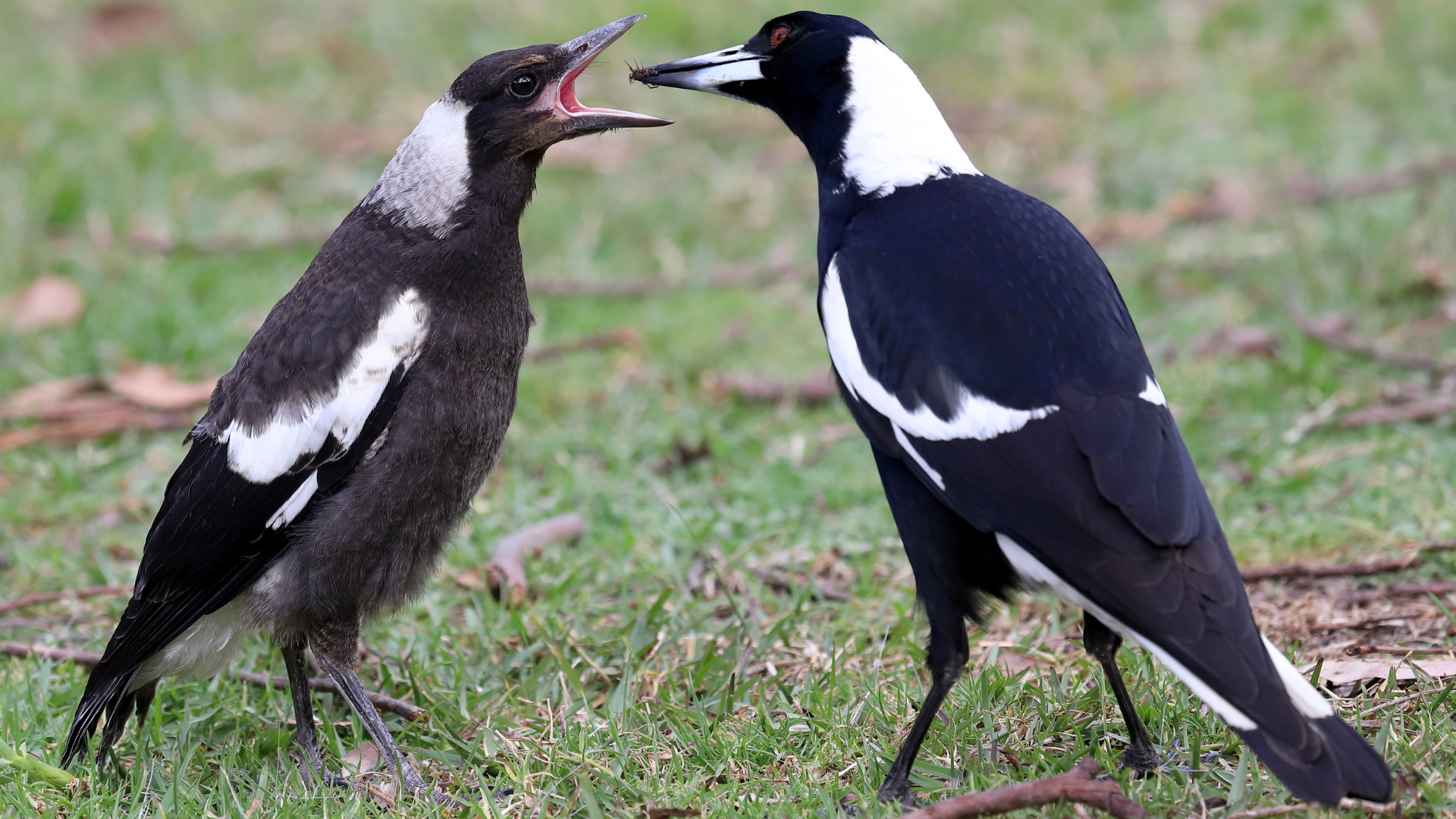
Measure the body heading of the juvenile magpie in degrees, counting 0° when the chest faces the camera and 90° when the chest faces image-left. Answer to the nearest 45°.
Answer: approximately 270°

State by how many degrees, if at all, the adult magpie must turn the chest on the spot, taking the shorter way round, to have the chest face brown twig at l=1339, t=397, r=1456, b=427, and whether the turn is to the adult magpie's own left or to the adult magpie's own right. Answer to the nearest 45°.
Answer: approximately 90° to the adult magpie's own right

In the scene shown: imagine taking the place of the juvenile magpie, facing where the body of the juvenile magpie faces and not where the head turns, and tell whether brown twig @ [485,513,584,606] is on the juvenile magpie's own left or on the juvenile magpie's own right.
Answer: on the juvenile magpie's own left

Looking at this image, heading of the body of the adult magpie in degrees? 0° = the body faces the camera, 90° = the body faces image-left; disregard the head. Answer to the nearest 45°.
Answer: approximately 135°

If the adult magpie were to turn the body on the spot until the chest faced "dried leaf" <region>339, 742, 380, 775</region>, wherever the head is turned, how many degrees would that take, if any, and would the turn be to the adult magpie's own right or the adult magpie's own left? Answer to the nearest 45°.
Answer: approximately 45° to the adult magpie's own left

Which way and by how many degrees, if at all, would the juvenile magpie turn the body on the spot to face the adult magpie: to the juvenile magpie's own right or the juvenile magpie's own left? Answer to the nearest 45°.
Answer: approximately 45° to the juvenile magpie's own right

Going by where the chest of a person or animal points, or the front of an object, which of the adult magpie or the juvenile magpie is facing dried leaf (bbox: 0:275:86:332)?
the adult magpie

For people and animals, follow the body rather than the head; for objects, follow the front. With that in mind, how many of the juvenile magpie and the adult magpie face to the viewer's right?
1
